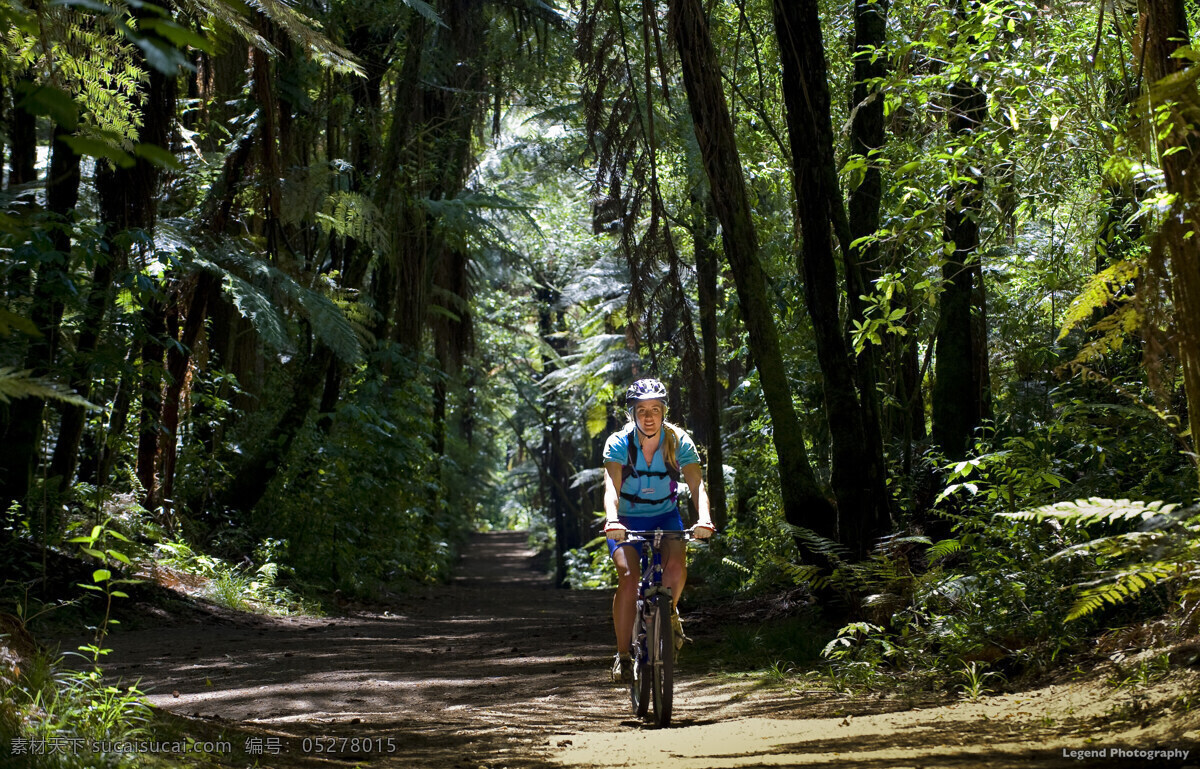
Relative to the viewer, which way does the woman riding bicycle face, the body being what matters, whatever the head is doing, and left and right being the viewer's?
facing the viewer

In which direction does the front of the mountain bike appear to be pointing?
toward the camera

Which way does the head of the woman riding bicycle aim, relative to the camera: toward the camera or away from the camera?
toward the camera
